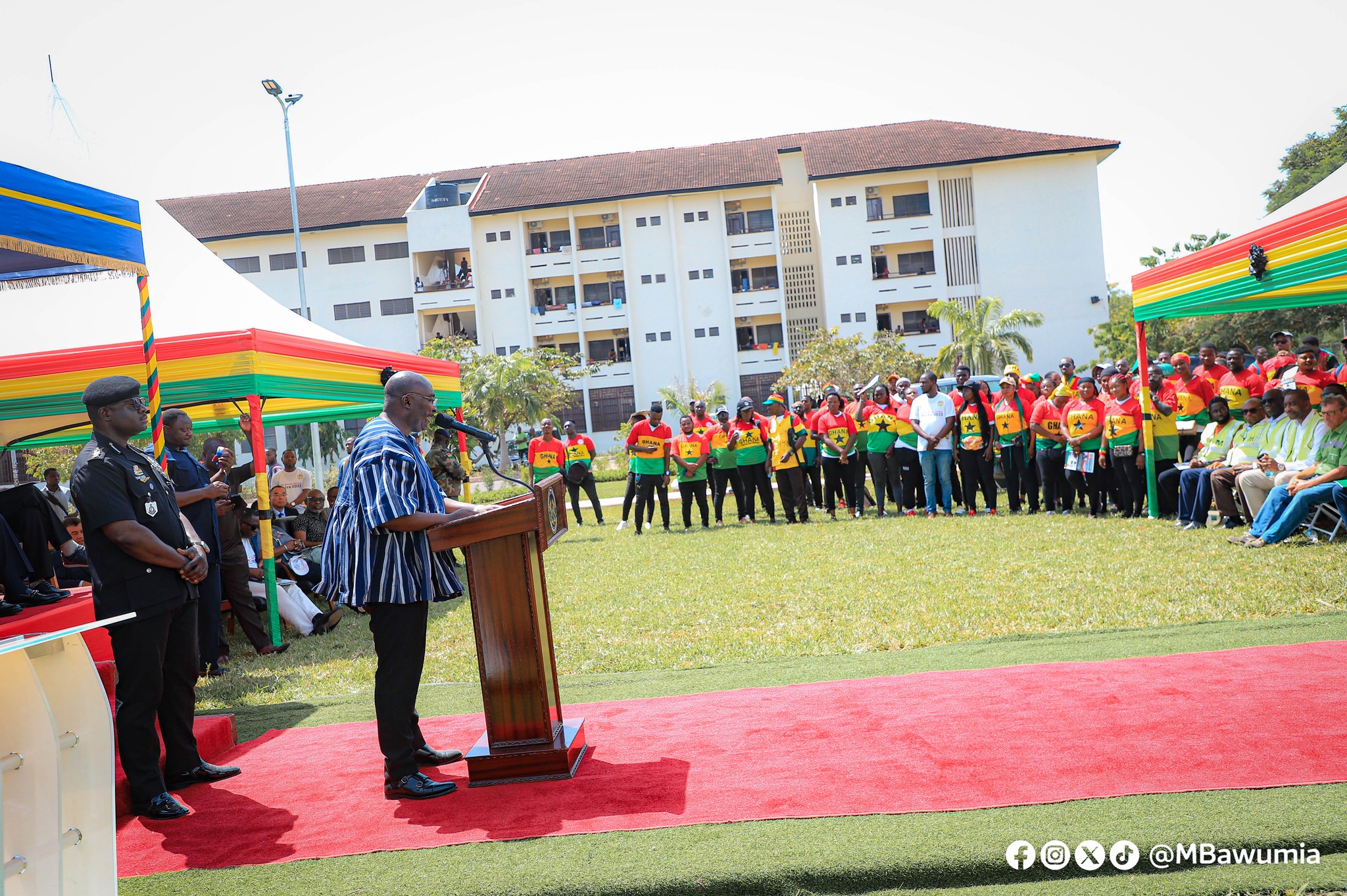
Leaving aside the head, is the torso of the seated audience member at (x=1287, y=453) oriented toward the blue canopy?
yes

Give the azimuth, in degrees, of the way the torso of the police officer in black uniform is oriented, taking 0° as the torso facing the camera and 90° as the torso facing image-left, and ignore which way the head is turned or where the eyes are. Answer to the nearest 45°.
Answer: approximately 315°

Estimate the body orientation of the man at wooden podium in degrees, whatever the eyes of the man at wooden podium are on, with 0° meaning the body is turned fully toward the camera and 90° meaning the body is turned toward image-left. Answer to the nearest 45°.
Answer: approximately 270°

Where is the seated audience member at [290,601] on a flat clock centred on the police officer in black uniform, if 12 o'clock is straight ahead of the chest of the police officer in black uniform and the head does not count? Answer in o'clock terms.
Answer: The seated audience member is roughly at 8 o'clock from the police officer in black uniform.

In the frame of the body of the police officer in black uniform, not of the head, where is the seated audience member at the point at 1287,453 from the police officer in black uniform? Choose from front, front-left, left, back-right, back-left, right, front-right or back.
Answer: front-left

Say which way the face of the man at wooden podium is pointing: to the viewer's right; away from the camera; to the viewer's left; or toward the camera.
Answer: to the viewer's right

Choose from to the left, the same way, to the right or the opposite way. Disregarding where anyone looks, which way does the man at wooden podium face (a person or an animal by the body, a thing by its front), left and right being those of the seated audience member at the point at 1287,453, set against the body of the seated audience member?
the opposite way

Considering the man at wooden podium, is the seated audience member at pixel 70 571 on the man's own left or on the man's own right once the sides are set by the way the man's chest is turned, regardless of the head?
on the man's own left

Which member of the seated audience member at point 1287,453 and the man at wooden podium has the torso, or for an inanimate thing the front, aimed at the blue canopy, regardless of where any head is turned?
the seated audience member
